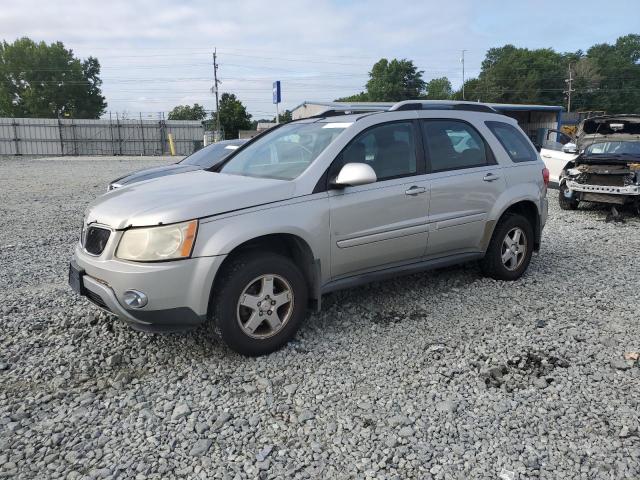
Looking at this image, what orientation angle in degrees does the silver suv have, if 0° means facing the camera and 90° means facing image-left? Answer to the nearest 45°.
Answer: approximately 45°

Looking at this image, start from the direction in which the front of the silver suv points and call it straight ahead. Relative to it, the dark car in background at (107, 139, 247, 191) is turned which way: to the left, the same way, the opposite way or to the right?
the same way

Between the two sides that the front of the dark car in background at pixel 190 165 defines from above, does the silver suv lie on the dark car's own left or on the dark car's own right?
on the dark car's own left

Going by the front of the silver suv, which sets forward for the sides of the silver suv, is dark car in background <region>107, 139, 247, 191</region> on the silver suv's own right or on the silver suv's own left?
on the silver suv's own right

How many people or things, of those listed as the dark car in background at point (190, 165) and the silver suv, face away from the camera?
0

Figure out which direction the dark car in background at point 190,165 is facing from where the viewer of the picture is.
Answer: facing the viewer and to the left of the viewer
